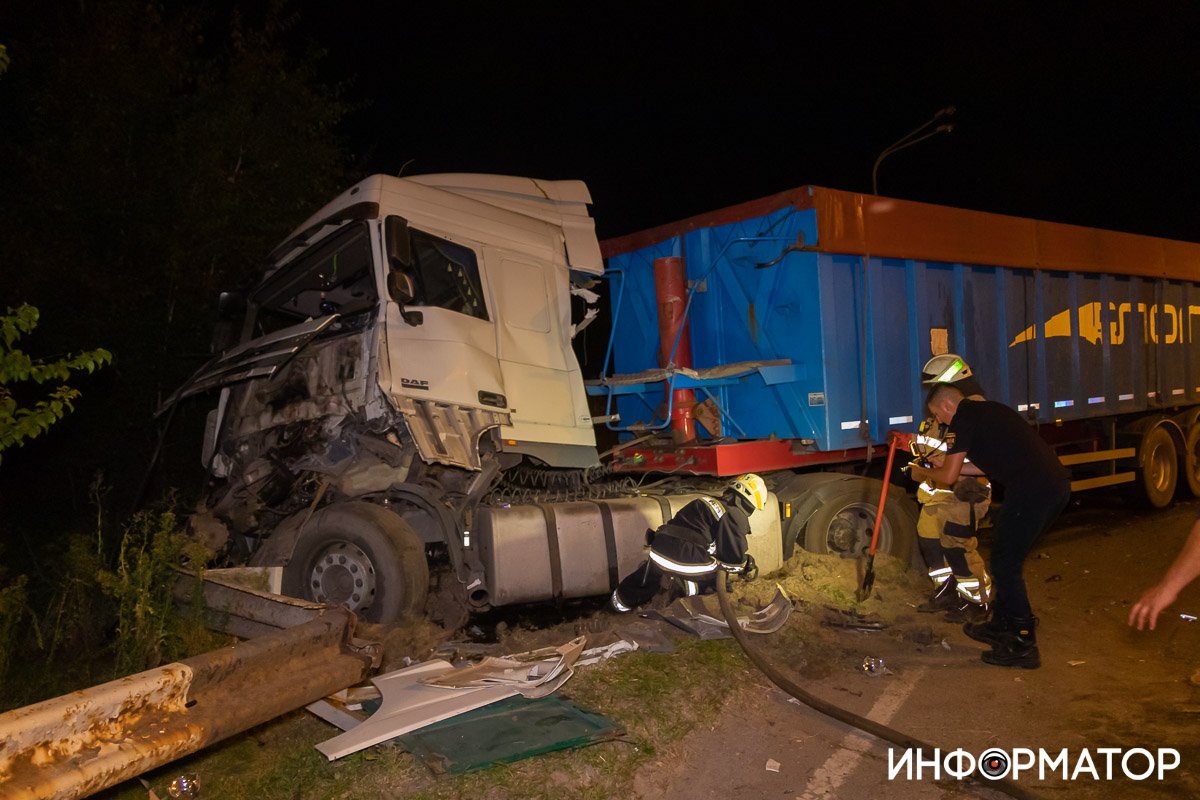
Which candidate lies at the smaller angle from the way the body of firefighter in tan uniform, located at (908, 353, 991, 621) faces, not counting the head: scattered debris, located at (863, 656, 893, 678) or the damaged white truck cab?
the damaged white truck cab

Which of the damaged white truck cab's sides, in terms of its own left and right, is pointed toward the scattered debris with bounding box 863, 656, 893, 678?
left

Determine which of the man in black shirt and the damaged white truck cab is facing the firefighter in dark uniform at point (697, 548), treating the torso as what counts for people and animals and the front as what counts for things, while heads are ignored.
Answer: the man in black shirt

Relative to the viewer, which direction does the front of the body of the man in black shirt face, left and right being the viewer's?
facing to the left of the viewer

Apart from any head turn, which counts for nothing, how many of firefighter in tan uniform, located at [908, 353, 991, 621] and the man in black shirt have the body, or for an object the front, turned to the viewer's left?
2

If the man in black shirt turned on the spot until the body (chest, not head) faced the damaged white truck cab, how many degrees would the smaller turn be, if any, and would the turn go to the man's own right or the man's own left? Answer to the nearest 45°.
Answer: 0° — they already face it

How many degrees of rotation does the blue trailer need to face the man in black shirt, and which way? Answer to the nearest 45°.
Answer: approximately 90° to its left

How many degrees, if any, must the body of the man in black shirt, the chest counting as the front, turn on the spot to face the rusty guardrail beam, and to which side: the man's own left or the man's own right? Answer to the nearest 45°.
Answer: approximately 45° to the man's own left

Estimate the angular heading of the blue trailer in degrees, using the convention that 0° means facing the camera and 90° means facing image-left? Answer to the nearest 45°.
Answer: approximately 45°

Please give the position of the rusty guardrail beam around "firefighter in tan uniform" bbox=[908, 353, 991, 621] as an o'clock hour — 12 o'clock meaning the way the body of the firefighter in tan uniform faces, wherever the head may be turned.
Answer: The rusty guardrail beam is roughly at 10 o'clock from the firefighter in tan uniform.

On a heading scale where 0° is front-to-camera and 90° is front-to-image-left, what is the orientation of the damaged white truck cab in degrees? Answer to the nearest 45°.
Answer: approximately 45°

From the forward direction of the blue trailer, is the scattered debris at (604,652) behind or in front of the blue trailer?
in front

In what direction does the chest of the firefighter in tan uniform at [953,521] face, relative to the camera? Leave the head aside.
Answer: to the viewer's left
